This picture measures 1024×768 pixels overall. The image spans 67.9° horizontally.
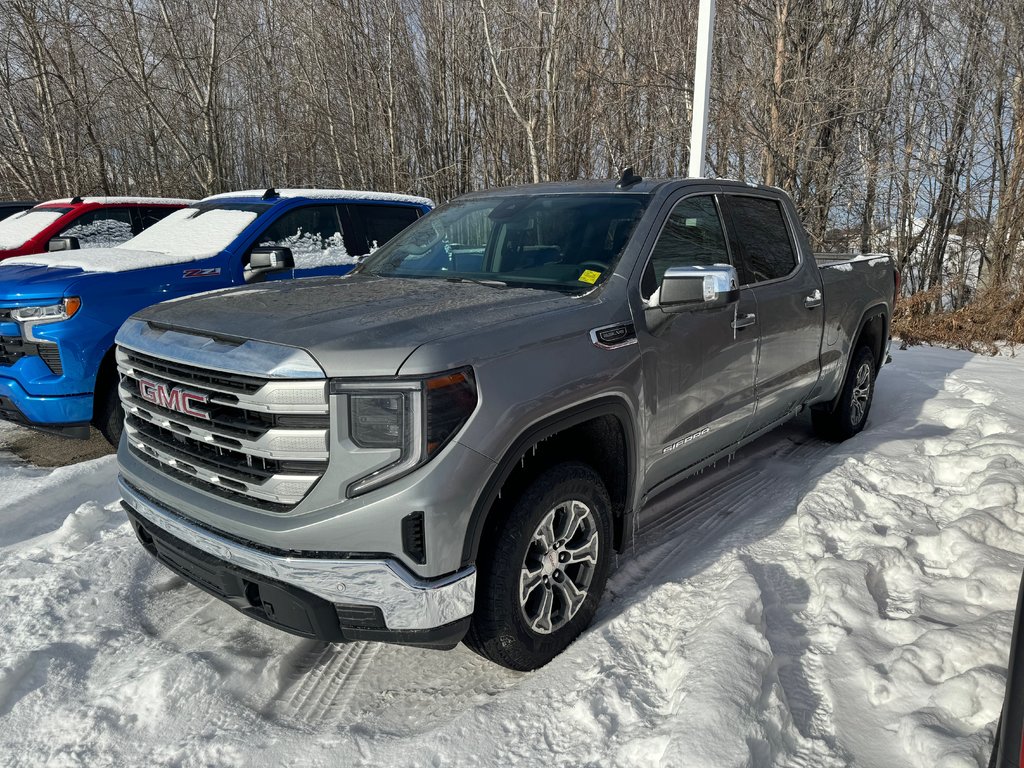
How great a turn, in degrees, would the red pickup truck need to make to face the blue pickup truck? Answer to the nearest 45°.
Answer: approximately 45° to its left

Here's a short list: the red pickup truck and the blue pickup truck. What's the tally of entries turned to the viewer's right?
0

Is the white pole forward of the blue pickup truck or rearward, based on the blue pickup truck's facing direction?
rearward

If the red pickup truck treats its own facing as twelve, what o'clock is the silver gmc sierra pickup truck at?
The silver gmc sierra pickup truck is roughly at 10 o'clock from the red pickup truck.

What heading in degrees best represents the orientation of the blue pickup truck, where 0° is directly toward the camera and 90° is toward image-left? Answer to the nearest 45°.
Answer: approximately 45°

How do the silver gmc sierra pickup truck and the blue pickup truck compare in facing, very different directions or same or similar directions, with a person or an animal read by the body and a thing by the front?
same or similar directions

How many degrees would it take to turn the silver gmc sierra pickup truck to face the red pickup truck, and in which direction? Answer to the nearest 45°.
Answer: approximately 90° to its right

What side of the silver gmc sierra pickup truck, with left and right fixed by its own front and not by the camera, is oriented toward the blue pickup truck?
right

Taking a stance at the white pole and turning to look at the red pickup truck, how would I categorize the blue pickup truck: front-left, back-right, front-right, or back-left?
front-left

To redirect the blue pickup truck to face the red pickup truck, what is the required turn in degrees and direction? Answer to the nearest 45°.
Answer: approximately 135° to its right

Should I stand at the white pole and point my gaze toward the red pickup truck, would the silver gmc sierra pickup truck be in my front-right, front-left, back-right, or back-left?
front-left

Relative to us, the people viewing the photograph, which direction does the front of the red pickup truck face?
facing the viewer and to the left of the viewer

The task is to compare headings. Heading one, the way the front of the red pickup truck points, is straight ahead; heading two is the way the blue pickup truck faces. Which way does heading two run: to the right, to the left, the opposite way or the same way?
the same way

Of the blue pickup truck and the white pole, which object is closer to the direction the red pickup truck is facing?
the blue pickup truck

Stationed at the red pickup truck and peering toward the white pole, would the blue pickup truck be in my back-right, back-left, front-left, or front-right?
front-right

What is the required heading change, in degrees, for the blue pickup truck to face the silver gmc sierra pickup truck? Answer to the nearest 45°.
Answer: approximately 45° to its left
